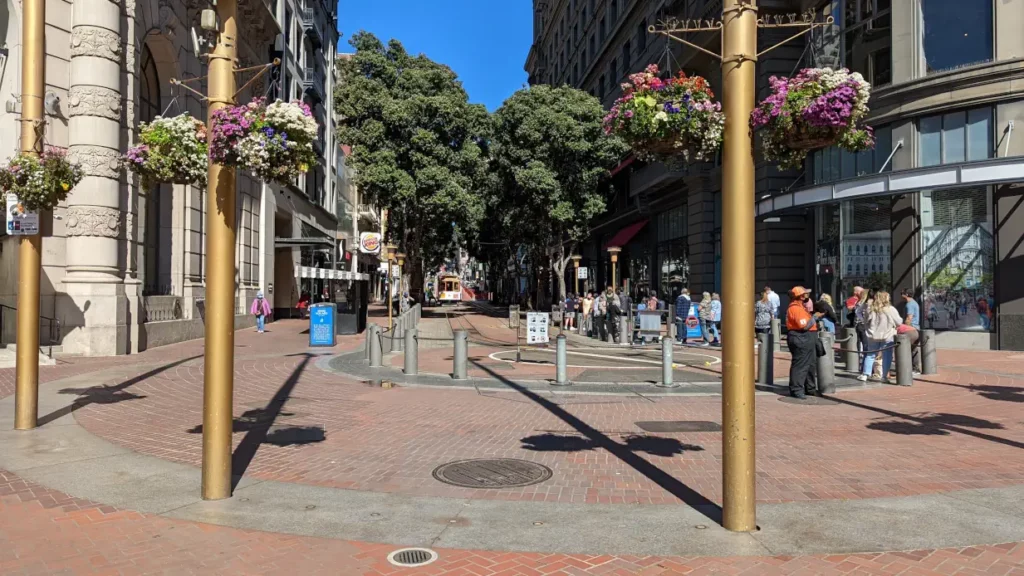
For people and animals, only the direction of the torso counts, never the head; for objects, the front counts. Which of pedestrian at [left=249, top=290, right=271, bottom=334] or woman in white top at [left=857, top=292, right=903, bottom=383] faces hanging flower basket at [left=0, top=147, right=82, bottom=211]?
the pedestrian

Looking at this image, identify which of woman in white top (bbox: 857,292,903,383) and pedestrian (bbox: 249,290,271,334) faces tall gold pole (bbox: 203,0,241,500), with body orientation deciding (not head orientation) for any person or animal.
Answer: the pedestrian

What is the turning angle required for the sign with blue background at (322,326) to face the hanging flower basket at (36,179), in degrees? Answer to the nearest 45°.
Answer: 0° — it already faces it

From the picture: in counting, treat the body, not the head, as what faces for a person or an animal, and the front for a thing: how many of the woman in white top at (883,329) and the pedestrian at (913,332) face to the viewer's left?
1

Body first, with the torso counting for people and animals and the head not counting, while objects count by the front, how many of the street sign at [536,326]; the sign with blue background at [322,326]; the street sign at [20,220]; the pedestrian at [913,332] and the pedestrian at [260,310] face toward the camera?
4

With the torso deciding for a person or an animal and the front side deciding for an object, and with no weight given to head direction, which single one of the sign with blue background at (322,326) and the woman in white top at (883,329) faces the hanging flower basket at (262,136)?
the sign with blue background

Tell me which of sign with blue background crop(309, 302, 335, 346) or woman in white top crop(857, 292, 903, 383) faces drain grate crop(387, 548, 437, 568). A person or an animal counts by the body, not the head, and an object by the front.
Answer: the sign with blue background

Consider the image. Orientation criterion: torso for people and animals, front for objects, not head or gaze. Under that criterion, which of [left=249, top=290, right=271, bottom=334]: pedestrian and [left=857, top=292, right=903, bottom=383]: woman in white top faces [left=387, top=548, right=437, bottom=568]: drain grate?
the pedestrian
